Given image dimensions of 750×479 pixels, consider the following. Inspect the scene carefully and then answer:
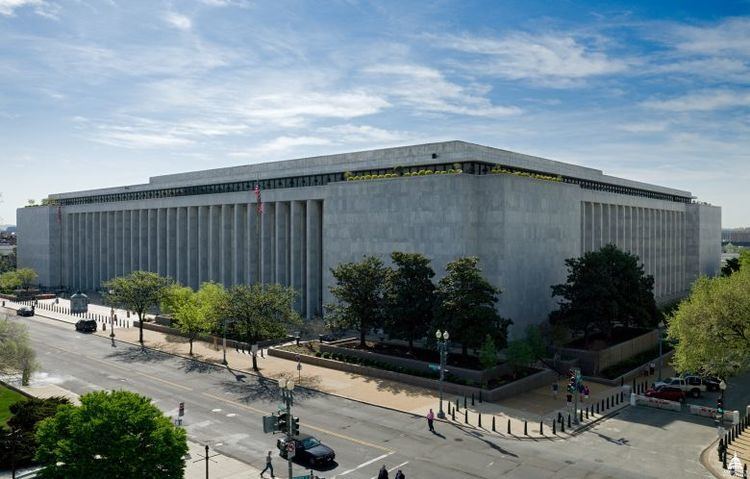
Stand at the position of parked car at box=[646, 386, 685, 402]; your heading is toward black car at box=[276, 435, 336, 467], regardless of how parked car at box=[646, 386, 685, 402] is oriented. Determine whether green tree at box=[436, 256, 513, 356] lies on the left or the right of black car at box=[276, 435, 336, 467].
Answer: right

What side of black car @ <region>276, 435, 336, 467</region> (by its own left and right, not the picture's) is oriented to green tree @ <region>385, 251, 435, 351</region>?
left

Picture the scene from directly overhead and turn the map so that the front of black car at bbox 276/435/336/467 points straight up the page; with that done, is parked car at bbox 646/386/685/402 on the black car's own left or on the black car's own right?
on the black car's own left

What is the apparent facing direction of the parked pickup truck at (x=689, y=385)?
to the viewer's left

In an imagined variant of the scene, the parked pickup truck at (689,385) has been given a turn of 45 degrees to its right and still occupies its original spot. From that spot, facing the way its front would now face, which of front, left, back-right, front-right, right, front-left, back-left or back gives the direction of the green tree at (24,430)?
left

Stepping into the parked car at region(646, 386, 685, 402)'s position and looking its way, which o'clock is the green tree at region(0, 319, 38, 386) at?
The green tree is roughly at 11 o'clock from the parked car.

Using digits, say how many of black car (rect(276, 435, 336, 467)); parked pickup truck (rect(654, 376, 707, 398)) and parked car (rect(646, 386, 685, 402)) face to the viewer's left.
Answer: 2

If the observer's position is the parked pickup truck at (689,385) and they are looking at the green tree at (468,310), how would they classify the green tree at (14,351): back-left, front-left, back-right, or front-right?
front-left

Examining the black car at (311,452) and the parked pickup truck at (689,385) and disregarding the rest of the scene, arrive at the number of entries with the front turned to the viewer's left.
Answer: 1

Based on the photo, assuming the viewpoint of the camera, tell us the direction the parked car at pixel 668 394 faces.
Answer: facing to the left of the viewer

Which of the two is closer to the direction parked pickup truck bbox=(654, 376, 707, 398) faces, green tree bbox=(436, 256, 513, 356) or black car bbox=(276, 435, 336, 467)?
the green tree

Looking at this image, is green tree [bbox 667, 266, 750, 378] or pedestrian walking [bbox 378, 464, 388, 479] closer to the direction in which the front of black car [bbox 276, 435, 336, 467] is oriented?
the pedestrian walking

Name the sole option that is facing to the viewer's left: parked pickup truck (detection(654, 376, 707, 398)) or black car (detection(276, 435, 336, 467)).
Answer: the parked pickup truck

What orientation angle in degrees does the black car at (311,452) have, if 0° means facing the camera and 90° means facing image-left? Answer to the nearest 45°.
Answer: approximately 315°

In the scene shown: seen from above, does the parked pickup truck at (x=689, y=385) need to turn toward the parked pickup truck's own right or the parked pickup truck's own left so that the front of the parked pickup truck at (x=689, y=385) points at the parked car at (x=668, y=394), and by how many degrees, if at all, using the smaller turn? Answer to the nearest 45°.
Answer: approximately 45° to the parked pickup truck's own left

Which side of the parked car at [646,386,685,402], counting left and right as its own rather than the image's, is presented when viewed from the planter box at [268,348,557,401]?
front

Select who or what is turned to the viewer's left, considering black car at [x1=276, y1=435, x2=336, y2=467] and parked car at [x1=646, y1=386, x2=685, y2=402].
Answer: the parked car

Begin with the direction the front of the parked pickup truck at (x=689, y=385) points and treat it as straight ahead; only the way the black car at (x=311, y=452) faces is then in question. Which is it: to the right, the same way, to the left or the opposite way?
the opposite way
